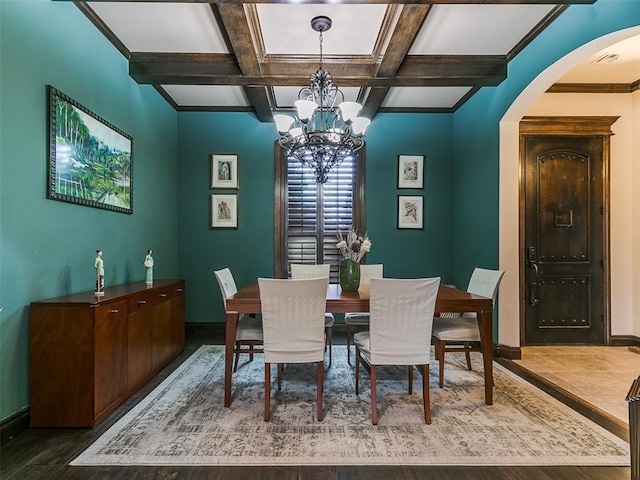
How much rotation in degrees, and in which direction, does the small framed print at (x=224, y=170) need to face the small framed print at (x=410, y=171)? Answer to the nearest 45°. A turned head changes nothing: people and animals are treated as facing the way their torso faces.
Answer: approximately 90° to its left

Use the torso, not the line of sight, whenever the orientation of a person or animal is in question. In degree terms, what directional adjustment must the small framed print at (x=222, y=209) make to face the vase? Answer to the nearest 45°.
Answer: approximately 45° to its left

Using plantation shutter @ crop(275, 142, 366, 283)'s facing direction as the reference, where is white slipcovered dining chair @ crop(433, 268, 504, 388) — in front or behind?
in front

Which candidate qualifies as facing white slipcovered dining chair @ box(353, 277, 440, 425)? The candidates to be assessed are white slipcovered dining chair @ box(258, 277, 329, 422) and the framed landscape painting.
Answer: the framed landscape painting

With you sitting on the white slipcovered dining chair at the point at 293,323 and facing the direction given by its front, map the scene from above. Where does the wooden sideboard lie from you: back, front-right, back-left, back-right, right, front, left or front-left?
left

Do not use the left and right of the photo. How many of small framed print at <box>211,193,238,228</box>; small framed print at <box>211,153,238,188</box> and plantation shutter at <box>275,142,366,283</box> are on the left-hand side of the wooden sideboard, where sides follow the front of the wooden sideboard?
3

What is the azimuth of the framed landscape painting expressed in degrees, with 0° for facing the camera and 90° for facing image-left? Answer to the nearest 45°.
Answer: approximately 315°

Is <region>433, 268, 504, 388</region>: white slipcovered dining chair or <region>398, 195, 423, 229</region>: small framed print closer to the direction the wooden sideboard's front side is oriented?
the white slipcovered dining chair

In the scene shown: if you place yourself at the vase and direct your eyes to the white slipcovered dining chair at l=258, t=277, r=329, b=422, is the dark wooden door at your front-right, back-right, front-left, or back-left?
back-left

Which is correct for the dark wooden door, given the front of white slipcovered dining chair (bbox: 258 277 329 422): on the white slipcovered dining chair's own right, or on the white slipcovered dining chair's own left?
on the white slipcovered dining chair's own right

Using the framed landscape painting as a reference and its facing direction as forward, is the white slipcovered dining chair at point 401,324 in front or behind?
in front

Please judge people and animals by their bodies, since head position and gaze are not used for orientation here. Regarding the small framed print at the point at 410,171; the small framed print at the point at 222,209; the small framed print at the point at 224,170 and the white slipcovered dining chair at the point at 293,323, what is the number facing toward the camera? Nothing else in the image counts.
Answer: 3

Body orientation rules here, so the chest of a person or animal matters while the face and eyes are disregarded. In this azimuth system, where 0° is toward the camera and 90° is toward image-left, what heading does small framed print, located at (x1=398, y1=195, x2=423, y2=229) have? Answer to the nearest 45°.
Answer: approximately 0°

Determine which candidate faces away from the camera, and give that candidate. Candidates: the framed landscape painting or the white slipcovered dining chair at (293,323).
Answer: the white slipcovered dining chair

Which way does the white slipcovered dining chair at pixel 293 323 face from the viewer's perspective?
away from the camera

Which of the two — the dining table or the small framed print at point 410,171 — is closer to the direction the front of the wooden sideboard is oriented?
the dining table

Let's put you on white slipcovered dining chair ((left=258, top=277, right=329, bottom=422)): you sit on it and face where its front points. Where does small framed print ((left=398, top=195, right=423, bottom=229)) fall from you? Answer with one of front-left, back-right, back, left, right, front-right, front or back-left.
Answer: front-right
